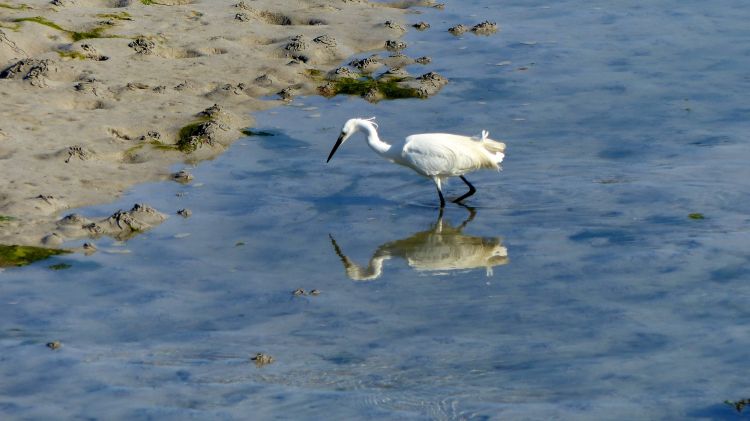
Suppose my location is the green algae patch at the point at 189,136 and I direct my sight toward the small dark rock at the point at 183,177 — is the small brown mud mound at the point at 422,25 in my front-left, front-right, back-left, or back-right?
back-left

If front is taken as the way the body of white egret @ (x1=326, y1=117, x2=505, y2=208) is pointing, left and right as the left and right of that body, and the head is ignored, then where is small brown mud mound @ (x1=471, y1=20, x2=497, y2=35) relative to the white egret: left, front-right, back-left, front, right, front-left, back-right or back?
right

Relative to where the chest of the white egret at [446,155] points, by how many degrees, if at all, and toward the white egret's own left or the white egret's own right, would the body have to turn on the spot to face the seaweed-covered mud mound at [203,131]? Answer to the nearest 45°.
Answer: approximately 45° to the white egret's own right

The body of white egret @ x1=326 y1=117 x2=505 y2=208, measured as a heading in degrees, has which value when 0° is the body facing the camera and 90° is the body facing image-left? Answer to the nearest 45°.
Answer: approximately 90°

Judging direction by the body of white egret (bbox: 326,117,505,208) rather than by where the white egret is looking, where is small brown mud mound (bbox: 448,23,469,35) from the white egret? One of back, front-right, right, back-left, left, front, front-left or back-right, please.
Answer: right

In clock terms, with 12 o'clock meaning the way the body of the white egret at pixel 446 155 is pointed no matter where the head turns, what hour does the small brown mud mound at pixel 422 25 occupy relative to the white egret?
The small brown mud mound is roughly at 3 o'clock from the white egret.

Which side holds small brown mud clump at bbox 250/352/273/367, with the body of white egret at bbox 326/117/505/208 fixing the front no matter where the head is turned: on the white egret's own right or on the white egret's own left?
on the white egret's own left

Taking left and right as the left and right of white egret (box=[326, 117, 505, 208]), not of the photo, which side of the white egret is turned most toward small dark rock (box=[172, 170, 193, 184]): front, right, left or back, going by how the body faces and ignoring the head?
front

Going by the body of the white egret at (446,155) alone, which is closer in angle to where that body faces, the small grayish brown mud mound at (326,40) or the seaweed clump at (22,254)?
the seaweed clump

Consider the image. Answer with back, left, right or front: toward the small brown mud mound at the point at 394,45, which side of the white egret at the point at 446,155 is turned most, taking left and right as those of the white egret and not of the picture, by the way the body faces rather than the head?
right

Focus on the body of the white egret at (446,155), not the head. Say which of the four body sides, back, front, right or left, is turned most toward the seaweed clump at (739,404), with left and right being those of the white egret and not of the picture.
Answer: left

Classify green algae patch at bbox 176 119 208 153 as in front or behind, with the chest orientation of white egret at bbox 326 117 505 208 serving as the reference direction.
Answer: in front
